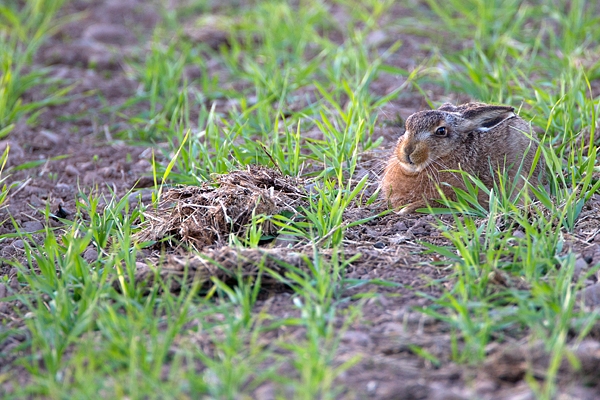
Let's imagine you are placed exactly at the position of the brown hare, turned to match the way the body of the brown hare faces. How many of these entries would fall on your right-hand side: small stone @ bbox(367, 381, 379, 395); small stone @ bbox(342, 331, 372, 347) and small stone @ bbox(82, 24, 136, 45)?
1

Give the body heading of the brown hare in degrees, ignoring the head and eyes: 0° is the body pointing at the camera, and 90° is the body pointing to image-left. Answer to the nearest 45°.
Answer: approximately 45°

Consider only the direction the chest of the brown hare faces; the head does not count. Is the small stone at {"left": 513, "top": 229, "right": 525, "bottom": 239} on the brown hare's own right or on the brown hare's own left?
on the brown hare's own left

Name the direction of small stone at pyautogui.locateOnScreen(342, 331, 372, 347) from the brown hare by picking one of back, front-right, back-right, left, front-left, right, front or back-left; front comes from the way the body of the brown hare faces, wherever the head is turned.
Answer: front-left

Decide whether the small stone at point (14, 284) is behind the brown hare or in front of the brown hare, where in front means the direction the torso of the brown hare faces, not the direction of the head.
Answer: in front

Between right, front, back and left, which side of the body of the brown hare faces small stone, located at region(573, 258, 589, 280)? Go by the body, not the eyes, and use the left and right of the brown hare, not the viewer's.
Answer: left

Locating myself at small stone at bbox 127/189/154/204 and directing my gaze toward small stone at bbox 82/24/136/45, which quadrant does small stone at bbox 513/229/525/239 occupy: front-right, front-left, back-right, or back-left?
back-right

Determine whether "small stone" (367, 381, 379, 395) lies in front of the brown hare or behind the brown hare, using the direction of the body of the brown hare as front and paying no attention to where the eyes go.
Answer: in front

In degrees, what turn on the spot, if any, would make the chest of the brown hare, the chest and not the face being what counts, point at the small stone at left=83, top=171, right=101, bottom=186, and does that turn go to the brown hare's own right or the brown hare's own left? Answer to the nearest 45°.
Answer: approximately 45° to the brown hare's own right
